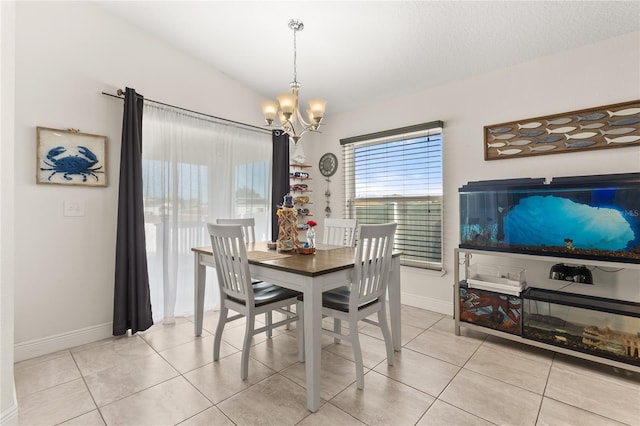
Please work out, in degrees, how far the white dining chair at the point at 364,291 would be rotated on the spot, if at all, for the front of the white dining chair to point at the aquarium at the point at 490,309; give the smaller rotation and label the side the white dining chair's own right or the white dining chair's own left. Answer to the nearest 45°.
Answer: approximately 90° to the white dining chair's own right

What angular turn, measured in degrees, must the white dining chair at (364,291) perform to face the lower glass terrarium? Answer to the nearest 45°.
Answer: approximately 135° to its right

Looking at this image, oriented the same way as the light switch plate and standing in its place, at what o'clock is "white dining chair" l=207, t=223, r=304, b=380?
The white dining chair is roughly at 11 o'clock from the light switch plate.

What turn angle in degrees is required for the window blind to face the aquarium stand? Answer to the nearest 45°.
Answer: approximately 90° to its left

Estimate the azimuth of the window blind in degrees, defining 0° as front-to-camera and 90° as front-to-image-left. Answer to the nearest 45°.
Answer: approximately 45°

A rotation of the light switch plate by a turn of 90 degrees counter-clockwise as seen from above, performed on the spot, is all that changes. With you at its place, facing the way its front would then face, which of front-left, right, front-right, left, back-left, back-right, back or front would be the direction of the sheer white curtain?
front

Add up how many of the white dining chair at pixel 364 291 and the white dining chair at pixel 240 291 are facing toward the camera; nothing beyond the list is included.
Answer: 0

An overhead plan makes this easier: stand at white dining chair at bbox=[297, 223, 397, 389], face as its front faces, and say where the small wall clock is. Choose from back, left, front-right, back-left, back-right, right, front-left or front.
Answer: front-right

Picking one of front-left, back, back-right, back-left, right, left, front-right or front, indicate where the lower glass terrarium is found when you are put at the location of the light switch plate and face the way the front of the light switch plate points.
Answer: front-left

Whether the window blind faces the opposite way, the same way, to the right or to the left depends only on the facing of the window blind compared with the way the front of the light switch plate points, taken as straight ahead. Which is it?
to the right

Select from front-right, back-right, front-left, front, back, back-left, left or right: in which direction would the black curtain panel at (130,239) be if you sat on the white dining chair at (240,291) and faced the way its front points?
left

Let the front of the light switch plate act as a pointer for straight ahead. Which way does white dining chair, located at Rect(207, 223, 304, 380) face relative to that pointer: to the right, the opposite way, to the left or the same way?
to the left
